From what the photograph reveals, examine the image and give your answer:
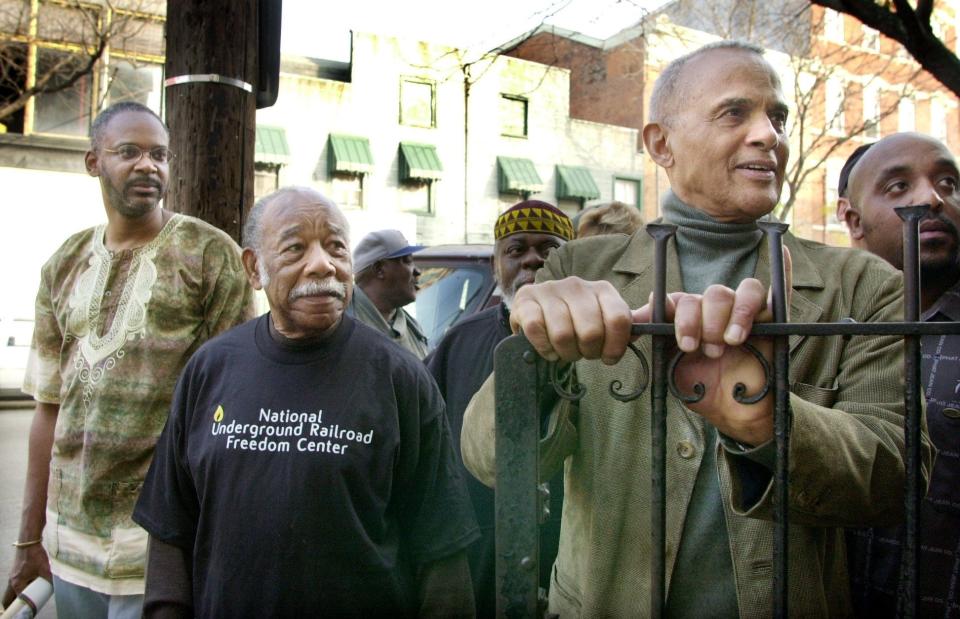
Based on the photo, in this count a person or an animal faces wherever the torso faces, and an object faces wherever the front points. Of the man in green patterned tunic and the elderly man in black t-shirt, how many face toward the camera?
2

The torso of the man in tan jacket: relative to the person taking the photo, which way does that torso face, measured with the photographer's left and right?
facing the viewer

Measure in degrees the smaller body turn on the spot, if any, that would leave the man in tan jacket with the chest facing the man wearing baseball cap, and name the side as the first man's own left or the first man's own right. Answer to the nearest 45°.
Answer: approximately 135° to the first man's own right

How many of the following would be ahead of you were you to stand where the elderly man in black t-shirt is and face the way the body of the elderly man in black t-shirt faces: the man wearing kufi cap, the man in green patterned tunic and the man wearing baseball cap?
0

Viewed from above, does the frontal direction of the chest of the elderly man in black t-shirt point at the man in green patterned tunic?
no

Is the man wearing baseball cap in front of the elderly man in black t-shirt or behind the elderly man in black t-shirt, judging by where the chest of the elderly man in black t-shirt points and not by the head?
behind

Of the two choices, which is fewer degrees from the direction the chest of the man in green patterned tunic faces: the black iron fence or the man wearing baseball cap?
the black iron fence

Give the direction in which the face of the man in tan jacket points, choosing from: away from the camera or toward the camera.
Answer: toward the camera

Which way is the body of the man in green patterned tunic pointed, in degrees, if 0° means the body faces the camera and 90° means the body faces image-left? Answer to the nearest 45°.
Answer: approximately 0°

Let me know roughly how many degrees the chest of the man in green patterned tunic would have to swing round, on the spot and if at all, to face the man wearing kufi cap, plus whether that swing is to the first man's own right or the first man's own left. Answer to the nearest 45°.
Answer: approximately 90° to the first man's own left

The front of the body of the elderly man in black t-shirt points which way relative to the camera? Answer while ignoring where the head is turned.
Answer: toward the camera
